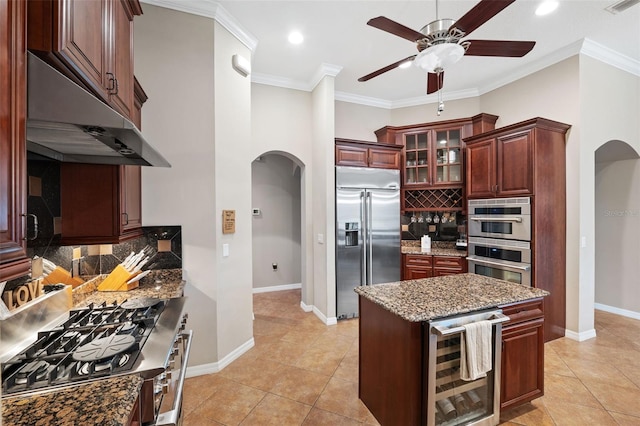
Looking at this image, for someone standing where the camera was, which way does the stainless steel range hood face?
facing to the right of the viewer

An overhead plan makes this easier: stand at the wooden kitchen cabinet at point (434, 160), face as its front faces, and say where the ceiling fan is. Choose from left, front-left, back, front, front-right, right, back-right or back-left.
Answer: front

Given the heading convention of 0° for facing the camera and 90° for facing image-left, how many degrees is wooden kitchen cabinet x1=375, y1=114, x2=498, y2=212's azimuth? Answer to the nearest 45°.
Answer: approximately 0°

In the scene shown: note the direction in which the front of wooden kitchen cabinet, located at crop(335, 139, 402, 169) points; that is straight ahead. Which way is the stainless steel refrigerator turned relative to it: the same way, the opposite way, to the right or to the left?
the same way

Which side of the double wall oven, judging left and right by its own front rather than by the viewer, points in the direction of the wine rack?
right

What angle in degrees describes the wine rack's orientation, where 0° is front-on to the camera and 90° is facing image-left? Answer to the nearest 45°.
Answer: approximately 0°

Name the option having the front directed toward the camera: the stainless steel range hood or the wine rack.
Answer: the wine rack

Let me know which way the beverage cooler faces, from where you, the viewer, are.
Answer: facing the viewer and to the right of the viewer

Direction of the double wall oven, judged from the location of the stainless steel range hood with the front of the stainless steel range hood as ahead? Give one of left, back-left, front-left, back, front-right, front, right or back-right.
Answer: front

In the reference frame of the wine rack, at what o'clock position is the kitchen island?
The kitchen island is roughly at 12 o'clock from the wine rack.

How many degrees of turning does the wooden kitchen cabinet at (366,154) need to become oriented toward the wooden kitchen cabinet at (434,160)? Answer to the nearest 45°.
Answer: approximately 90° to its left

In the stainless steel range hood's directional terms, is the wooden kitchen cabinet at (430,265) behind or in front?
in front

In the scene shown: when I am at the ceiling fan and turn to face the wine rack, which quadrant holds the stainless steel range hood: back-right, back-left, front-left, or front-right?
back-left

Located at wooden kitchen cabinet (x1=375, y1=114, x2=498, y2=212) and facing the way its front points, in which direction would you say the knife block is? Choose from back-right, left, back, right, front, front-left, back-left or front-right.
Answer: front-right

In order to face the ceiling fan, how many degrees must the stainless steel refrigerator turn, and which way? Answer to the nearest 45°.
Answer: approximately 45° to its right

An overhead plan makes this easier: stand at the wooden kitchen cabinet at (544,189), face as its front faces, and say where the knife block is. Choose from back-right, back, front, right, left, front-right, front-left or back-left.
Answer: front
